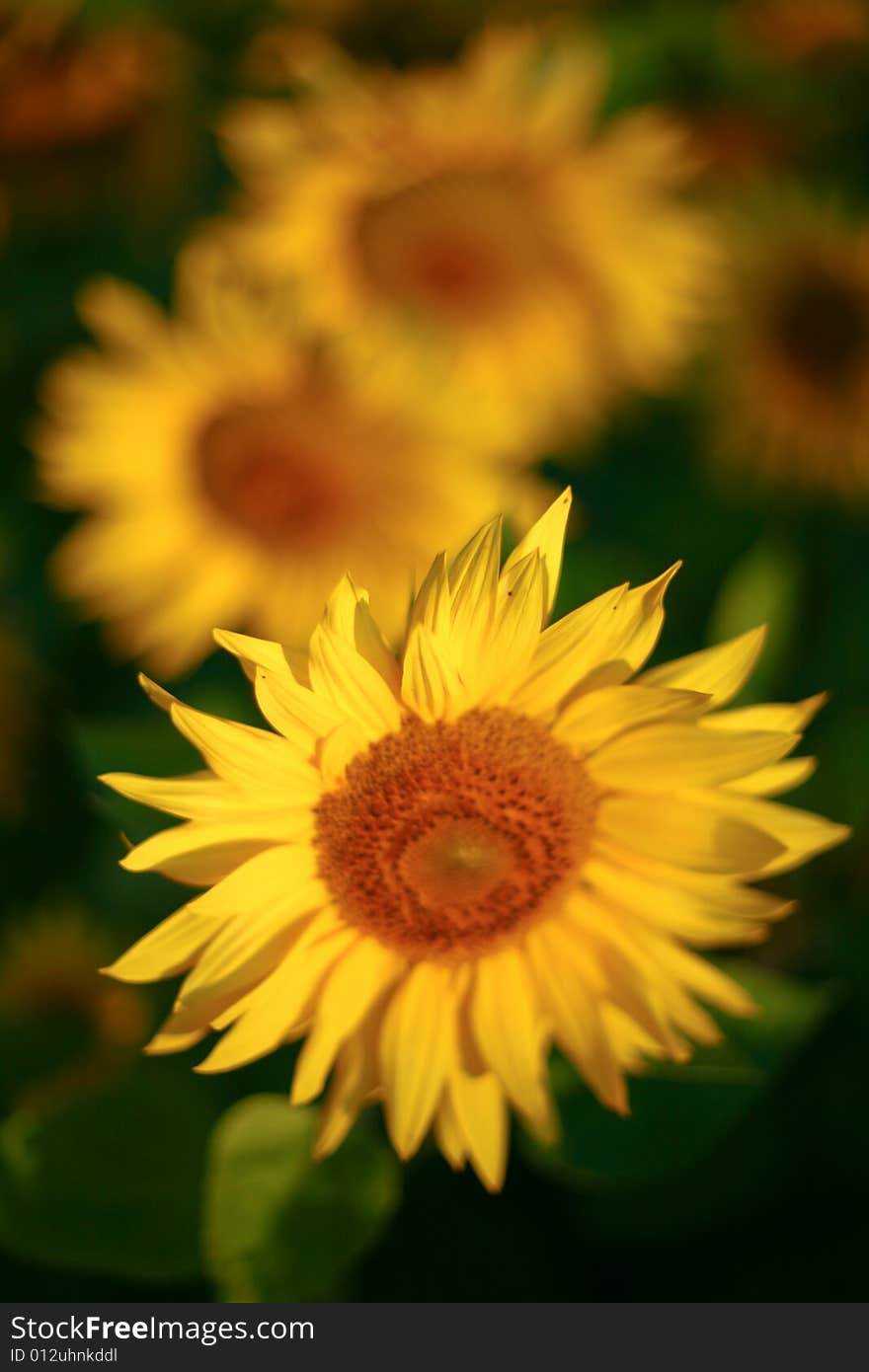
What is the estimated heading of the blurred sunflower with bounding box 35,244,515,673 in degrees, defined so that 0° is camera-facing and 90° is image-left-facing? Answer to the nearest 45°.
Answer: approximately 0°

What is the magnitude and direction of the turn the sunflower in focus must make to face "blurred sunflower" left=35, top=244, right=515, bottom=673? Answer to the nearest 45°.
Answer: approximately 180°

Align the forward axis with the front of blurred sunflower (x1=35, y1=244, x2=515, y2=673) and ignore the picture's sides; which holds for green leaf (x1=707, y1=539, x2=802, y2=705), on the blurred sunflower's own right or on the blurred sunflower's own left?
on the blurred sunflower's own left

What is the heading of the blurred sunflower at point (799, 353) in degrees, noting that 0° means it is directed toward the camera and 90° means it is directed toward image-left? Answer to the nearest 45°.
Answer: approximately 0°

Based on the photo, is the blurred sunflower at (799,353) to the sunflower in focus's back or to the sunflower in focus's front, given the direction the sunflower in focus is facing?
to the back

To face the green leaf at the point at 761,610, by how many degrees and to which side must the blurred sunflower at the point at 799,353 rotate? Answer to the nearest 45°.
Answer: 0° — it already faces it
